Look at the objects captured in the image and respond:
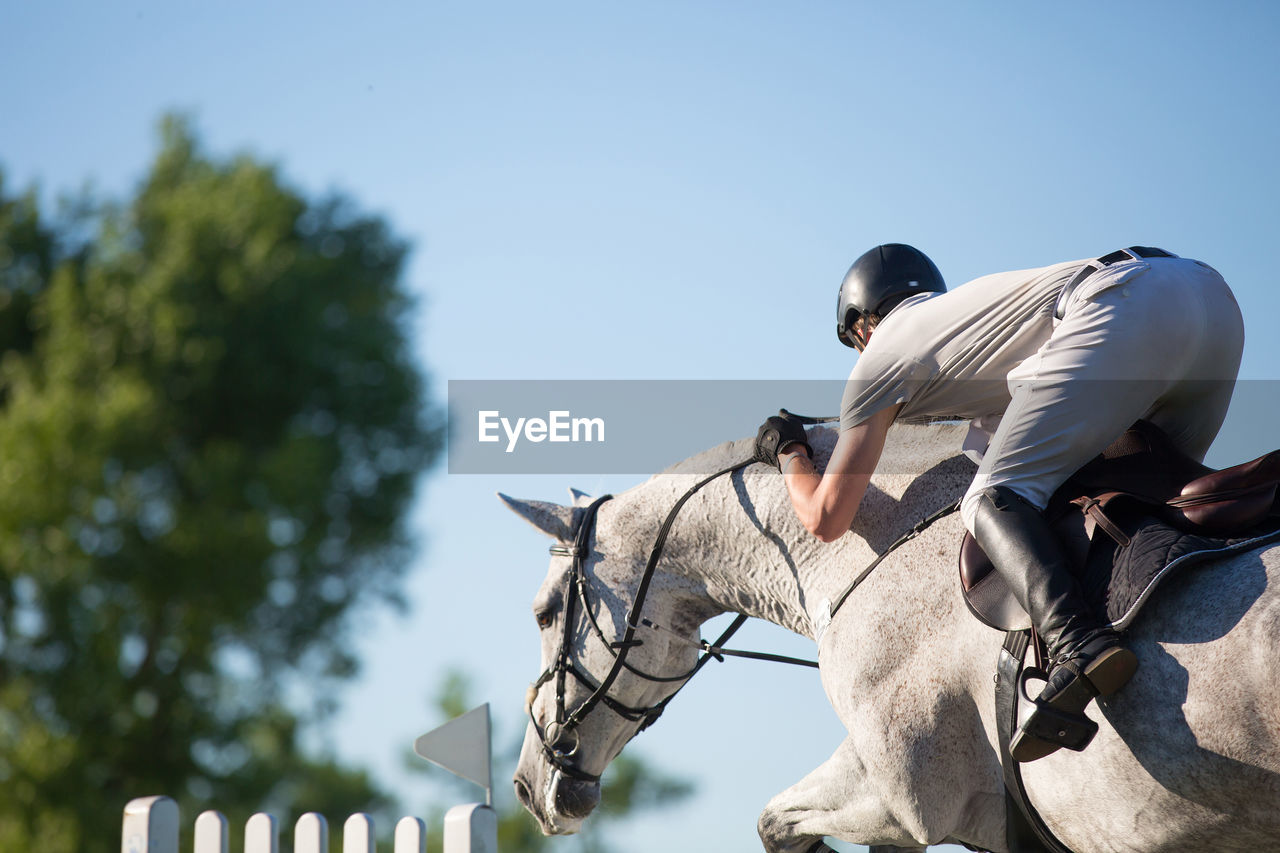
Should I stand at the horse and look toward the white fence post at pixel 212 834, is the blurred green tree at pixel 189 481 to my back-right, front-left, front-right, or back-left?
front-right

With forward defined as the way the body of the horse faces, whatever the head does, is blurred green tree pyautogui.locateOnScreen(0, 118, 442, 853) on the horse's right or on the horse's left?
on the horse's right

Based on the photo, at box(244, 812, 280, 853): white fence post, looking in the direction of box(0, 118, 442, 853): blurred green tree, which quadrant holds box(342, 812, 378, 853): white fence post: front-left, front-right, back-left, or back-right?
back-right

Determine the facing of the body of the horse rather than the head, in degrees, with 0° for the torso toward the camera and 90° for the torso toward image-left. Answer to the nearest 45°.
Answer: approximately 90°

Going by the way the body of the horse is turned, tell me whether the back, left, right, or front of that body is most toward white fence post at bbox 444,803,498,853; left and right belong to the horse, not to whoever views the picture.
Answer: front
